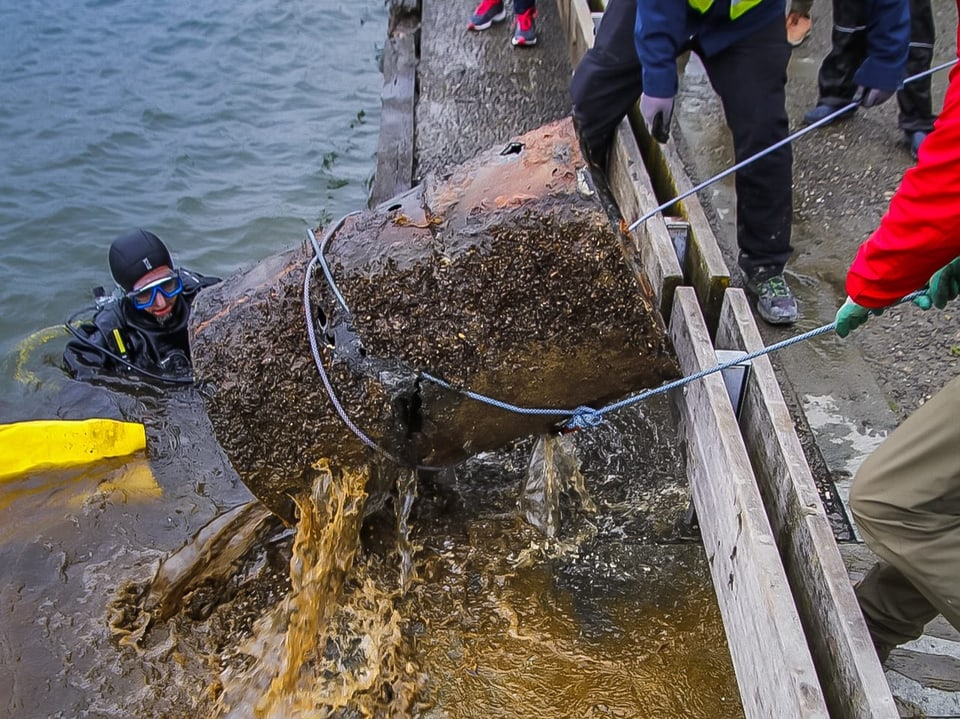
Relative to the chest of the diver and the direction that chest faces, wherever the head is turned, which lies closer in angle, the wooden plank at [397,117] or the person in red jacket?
the person in red jacket

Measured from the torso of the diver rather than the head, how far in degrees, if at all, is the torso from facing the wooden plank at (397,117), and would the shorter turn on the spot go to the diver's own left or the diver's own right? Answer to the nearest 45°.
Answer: approximately 90° to the diver's own left

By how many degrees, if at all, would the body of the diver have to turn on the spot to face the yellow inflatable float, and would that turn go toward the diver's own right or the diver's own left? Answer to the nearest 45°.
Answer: approximately 90° to the diver's own right

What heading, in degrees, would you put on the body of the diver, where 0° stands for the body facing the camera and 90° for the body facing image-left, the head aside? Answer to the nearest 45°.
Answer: approximately 315°

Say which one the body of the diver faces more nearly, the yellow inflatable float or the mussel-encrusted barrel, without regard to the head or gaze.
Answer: the mussel-encrusted barrel

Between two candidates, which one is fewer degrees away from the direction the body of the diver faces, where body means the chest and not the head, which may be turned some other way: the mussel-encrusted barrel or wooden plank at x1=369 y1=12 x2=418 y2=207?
the mussel-encrusted barrel
